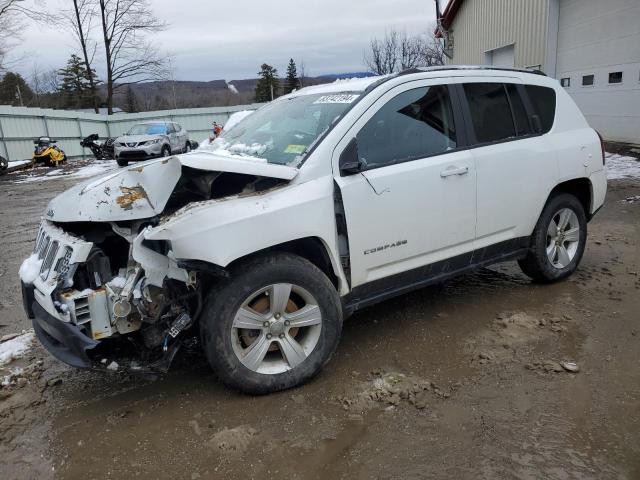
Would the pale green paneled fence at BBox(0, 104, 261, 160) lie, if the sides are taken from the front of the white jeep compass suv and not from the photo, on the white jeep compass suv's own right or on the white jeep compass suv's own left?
on the white jeep compass suv's own right

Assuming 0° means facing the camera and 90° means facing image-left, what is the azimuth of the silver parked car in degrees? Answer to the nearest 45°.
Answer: approximately 45°

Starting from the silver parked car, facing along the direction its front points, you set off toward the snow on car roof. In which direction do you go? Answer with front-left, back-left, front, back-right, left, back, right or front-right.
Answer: front-left

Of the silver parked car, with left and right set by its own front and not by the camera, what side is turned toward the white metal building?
left

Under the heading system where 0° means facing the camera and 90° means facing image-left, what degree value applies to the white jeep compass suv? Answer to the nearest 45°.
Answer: approximately 45°

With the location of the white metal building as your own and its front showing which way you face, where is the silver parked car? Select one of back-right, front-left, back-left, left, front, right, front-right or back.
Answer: front-right

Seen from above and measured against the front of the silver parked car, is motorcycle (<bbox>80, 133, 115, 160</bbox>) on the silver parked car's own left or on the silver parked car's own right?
on the silver parked car's own right

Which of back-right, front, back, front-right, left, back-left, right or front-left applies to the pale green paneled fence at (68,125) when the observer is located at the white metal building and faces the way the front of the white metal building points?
front-right

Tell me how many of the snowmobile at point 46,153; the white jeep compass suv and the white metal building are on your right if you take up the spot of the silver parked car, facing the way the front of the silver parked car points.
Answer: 1

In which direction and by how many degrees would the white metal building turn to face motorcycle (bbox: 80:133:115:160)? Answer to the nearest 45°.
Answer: approximately 45° to its right
